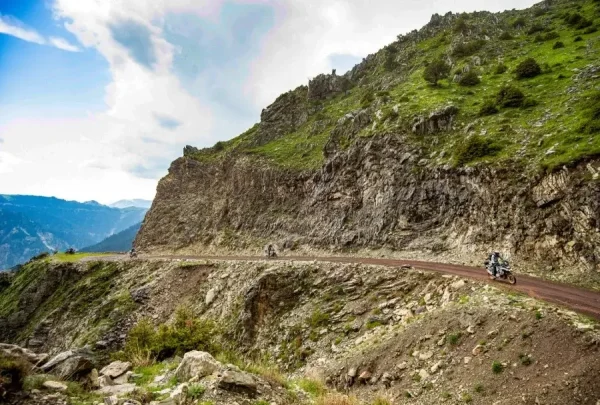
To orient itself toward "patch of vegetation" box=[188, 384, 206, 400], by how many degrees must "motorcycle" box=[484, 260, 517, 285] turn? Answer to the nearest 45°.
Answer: approximately 90° to its right

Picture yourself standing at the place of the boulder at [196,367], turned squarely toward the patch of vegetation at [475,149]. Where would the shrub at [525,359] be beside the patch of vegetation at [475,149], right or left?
right

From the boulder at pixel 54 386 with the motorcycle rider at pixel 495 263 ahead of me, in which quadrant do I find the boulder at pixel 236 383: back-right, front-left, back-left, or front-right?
front-right

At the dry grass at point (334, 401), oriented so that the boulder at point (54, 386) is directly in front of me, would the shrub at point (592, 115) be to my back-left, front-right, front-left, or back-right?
back-right

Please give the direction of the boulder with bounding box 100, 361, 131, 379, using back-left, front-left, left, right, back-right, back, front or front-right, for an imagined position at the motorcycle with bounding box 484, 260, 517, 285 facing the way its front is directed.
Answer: right

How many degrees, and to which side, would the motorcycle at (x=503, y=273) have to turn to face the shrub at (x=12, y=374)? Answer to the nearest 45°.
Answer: approximately 90° to its right

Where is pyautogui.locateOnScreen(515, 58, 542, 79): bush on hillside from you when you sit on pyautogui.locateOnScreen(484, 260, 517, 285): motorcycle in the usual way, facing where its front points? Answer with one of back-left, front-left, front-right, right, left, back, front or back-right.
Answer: back-left

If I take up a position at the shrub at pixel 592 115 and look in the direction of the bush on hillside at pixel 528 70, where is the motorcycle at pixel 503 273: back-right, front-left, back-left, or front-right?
back-left

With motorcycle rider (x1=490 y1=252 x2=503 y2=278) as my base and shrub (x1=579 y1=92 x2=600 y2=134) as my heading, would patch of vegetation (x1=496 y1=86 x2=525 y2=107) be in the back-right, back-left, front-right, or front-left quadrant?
front-left

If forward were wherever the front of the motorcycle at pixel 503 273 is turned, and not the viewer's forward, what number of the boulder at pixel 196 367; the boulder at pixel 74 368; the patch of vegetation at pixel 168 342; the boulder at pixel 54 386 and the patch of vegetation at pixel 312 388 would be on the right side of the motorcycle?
5

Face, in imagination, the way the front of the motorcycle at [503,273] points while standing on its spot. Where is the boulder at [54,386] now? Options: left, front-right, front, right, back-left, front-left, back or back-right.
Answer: right

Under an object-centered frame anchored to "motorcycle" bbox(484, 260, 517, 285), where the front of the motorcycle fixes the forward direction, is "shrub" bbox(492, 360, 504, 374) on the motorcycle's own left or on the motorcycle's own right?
on the motorcycle's own right

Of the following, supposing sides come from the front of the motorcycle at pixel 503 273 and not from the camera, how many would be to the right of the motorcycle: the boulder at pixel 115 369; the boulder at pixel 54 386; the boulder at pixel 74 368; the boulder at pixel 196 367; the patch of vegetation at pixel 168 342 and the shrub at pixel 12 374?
6

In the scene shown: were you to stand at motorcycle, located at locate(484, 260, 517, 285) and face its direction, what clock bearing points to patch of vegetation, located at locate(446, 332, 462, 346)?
The patch of vegetation is roughly at 2 o'clock from the motorcycle.

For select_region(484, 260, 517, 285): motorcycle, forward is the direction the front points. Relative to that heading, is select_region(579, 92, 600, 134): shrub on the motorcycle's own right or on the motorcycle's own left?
on the motorcycle's own left

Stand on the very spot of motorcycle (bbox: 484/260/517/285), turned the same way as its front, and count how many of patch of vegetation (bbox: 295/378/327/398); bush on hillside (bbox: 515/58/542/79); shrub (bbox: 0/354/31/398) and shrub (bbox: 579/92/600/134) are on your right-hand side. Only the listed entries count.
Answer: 2

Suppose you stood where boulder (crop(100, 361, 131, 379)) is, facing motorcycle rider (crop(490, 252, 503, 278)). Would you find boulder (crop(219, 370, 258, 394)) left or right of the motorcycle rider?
right

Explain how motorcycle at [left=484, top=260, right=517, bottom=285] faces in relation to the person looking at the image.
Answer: facing the viewer and to the right of the viewer

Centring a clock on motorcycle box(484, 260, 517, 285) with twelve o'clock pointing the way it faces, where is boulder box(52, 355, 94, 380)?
The boulder is roughly at 3 o'clock from the motorcycle.

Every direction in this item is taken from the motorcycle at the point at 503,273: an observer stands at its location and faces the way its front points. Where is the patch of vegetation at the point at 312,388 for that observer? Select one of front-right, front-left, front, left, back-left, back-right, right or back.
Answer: right
